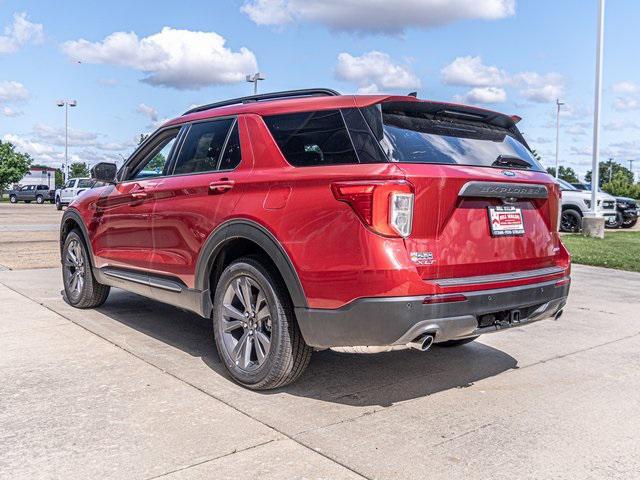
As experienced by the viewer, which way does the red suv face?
facing away from the viewer and to the left of the viewer

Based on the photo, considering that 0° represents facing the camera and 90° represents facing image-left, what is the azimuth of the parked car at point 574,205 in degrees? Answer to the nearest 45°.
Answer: approximately 315°

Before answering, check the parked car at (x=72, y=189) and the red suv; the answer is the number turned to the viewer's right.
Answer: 0

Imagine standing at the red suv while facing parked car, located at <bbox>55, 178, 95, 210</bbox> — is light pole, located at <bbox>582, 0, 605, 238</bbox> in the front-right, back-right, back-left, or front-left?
front-right

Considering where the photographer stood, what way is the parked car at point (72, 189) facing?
facing the viewer and to the left of the viewer

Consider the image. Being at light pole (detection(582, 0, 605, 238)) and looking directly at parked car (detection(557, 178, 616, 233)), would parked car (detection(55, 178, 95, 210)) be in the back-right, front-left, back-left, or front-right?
front-left

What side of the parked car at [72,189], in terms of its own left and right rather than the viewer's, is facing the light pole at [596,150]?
left

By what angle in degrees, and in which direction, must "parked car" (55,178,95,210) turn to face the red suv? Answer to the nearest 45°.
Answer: approximately 135° to its left

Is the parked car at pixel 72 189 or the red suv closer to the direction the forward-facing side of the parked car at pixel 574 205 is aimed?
the red suv

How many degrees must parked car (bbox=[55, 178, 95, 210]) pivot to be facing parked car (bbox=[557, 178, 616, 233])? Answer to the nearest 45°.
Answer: approximately 180°

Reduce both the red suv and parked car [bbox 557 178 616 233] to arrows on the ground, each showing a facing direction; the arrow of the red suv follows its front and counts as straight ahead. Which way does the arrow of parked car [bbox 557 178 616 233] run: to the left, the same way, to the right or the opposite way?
the opposite way

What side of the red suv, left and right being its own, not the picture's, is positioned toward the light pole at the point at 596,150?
right

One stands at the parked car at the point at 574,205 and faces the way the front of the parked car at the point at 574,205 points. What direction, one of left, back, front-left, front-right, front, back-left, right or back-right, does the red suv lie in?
front-right

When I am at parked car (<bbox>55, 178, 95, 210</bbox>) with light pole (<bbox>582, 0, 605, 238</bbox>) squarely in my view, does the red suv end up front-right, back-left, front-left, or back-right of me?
front-right
